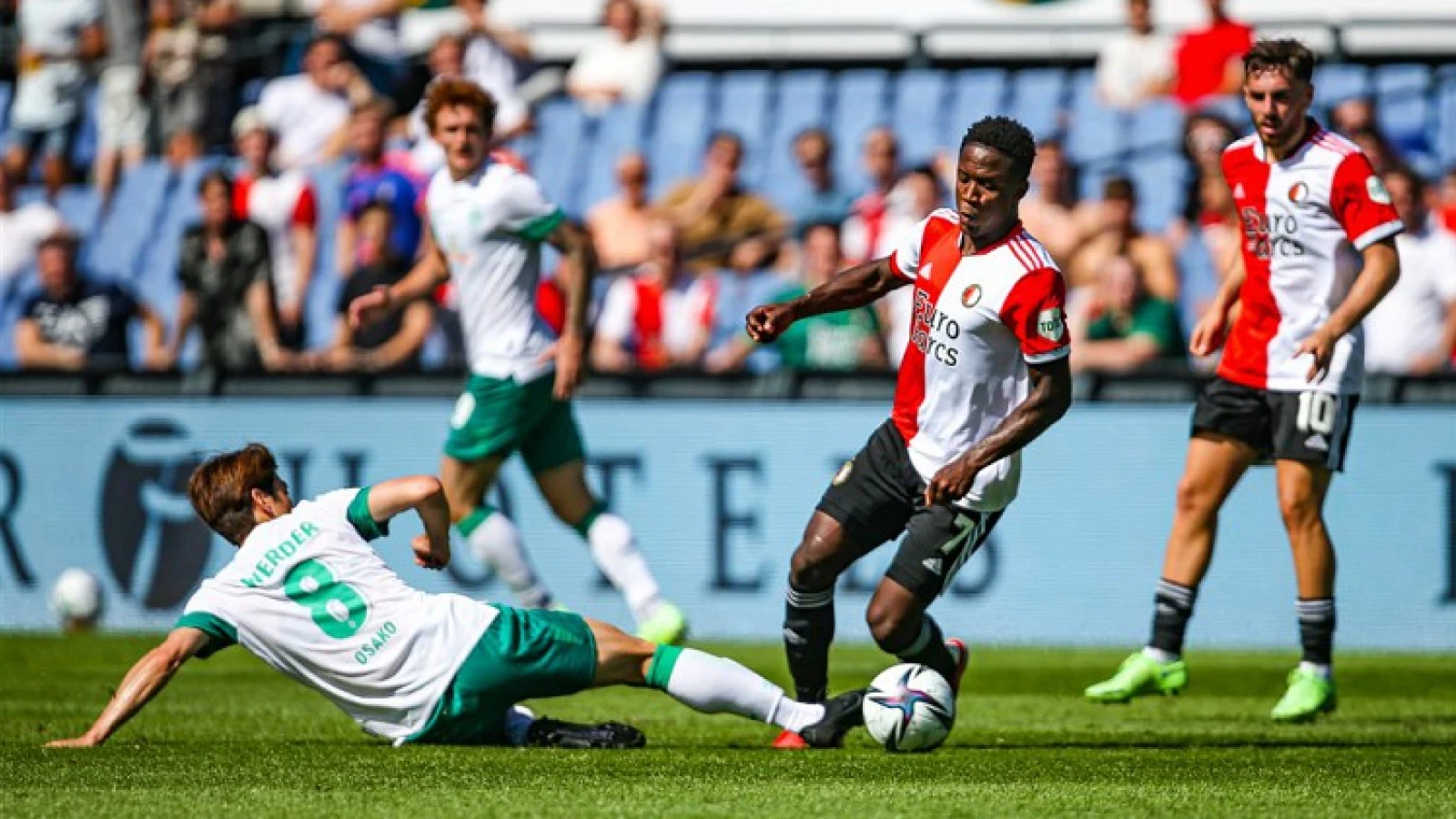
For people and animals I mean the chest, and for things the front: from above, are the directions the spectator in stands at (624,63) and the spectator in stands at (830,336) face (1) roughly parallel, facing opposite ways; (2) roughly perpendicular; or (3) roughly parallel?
roughly parallel

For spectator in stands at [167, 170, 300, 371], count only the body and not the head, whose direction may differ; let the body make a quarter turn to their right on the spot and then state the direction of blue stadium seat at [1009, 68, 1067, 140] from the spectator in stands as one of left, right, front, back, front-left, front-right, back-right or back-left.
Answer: back

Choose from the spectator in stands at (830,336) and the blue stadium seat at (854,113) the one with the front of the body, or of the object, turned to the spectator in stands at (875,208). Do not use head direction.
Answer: the blue stadium seat

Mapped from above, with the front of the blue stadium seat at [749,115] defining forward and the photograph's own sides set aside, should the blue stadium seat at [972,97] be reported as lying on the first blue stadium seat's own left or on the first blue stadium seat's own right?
on the first blue stadium seat's own left

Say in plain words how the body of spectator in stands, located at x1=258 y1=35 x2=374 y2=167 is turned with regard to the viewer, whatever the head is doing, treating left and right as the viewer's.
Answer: facing the viewer

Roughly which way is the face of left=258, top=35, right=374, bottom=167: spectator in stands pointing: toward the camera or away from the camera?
toward the camera

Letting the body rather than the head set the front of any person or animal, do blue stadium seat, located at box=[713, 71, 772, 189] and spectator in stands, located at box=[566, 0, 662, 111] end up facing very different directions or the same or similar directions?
same or similar directions

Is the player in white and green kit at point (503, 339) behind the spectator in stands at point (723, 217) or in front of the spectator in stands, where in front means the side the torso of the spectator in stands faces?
in front

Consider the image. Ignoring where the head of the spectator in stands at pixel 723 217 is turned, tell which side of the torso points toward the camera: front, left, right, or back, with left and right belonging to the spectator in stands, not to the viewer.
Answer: front

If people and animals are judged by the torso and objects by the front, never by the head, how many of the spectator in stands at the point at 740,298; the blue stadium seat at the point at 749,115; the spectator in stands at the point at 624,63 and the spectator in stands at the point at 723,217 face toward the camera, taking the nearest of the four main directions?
4

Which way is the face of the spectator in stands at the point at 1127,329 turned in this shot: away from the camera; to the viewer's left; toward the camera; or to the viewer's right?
toward the camera

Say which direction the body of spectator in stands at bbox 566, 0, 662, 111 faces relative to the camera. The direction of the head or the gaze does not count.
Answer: toward the camera

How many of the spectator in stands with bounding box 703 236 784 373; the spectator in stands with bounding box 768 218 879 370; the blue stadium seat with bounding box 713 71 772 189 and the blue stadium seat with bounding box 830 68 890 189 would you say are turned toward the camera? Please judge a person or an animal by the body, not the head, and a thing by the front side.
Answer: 4

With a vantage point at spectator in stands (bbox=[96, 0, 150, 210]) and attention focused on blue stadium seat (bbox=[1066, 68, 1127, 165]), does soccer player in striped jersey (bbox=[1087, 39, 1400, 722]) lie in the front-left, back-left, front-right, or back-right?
front-right

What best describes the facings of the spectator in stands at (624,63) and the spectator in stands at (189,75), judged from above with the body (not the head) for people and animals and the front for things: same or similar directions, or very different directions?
same or similar directions

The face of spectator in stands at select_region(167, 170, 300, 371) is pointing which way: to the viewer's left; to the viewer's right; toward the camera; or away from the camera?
toward the camera

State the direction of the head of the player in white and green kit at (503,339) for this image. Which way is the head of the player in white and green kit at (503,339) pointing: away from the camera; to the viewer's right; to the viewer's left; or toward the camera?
toward the camera

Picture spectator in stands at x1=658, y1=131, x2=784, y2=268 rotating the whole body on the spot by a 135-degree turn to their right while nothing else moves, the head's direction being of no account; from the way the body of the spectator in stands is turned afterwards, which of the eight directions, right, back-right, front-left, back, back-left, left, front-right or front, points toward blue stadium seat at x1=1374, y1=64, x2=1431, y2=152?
back-right

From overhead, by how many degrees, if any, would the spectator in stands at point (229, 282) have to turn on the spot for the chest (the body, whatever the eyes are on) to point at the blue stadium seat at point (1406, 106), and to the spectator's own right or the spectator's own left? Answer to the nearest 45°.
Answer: approximately 90° to the spectator's own left

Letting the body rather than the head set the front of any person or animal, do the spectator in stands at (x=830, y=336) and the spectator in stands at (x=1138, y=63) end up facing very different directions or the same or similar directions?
same or similar directions

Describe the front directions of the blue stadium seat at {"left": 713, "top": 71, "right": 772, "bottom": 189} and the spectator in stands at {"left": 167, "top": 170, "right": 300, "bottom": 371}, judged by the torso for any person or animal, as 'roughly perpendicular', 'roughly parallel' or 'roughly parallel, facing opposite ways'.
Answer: roughly parallel
